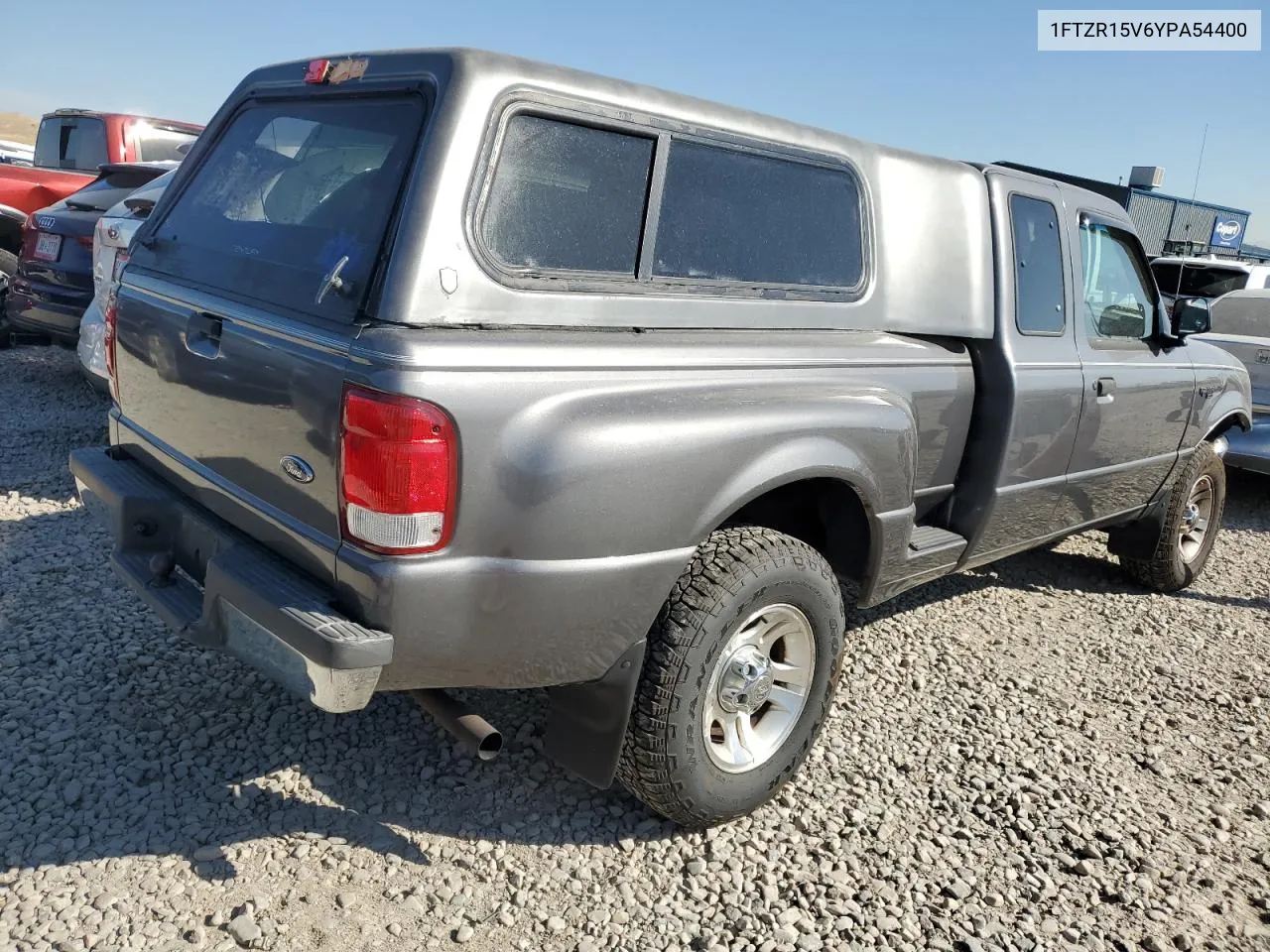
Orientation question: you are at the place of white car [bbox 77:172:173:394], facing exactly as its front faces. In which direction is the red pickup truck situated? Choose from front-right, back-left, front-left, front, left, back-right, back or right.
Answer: front-left

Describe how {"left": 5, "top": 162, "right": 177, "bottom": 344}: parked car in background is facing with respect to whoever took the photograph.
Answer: facing away from the viewer and to the right of the viewer

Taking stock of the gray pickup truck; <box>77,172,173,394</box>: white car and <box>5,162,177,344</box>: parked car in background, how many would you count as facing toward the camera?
0

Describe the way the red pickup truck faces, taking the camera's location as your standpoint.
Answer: facing away from the viewer and to the right of the viewer

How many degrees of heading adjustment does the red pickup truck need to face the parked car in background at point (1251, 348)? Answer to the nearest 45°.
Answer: approximately 90° to its right

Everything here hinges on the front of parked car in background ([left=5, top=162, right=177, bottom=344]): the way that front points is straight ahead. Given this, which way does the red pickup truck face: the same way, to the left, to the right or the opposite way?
the same way

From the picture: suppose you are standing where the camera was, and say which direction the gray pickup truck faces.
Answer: facing away from the viewer and to the right of the viewer

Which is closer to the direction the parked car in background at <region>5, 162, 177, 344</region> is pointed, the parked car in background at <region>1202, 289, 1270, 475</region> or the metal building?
the metal building

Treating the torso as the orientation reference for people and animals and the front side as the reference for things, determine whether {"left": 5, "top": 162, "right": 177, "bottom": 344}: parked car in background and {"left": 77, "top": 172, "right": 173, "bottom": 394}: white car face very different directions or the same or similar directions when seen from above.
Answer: same or similar directions

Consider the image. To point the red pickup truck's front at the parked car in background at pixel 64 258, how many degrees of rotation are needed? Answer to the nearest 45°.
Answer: approximately 135° to its right

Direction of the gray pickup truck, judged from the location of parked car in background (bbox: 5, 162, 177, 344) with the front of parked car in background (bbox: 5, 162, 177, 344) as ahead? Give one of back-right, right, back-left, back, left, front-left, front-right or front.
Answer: back-right

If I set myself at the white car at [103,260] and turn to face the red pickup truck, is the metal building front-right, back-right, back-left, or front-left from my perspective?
front-right

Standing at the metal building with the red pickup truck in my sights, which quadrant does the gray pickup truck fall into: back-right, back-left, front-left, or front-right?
front-left

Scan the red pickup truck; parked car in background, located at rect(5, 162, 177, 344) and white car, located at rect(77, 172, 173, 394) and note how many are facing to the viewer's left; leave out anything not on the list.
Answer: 0

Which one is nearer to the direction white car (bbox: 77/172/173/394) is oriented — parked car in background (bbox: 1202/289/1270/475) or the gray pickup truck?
the parked car in background

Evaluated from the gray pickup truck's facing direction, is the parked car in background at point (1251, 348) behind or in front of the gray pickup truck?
in front

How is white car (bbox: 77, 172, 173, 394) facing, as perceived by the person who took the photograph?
facing away from the viewer and to the right of the viewer

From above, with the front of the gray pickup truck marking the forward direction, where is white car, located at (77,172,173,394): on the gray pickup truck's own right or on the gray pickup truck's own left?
on the gray pickup truck's own left
